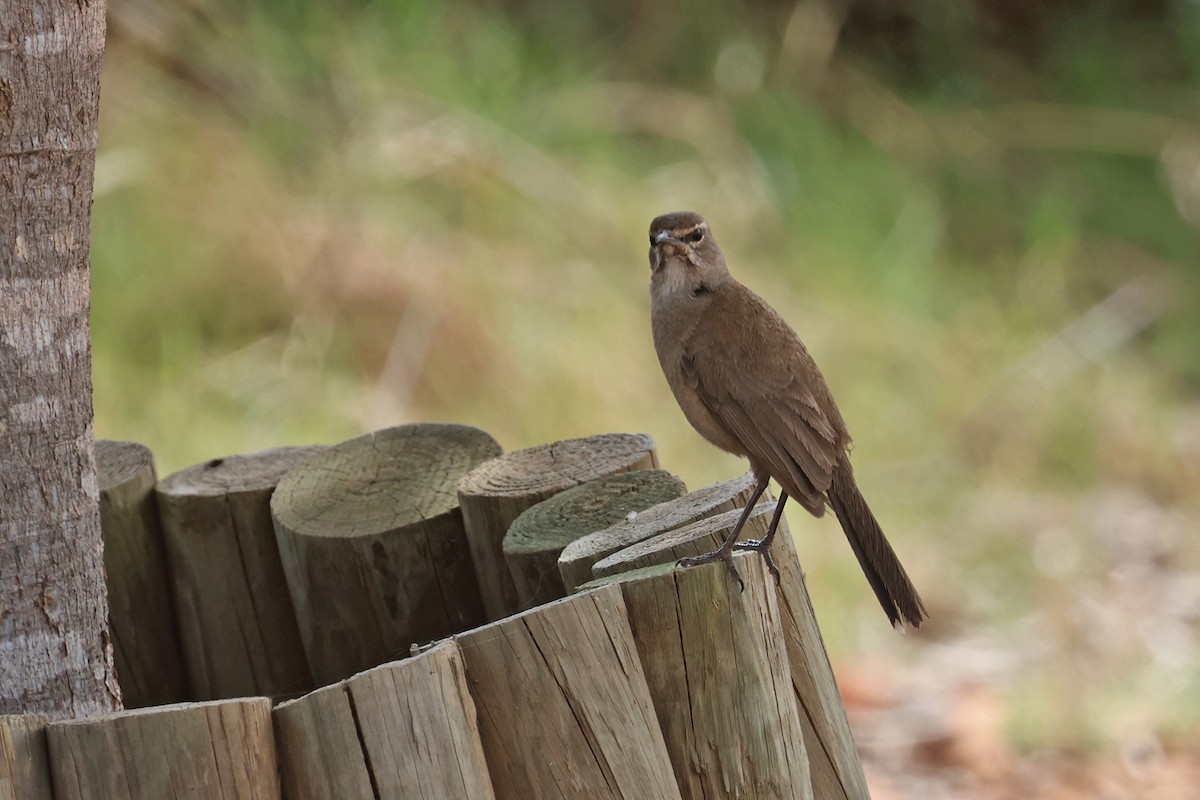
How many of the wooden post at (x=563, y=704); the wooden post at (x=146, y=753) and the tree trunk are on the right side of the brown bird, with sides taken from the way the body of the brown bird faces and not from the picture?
0

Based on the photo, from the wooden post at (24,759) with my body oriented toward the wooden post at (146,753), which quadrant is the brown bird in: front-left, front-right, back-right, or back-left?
front-left

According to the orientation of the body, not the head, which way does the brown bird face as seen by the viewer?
to the viewer's left

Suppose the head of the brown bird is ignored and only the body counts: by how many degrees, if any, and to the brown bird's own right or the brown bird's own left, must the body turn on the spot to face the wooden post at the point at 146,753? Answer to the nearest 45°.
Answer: approximately 45° to the brown bird's own left

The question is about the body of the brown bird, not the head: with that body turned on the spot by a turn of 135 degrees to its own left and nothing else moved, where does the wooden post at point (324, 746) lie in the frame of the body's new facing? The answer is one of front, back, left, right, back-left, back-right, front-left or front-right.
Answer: right

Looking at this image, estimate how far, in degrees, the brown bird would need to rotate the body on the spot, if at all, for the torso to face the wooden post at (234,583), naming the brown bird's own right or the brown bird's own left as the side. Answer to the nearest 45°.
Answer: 0° — it already faces it

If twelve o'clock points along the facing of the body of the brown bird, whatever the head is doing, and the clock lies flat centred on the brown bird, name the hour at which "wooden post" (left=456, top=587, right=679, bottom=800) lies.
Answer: The wooden post is roughly at 10 o'clock from the brown bird.

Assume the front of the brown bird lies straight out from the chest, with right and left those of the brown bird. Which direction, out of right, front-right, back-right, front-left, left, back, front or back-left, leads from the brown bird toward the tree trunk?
front-left

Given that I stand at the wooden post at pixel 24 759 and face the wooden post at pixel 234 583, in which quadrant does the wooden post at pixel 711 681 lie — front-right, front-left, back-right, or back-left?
front-right

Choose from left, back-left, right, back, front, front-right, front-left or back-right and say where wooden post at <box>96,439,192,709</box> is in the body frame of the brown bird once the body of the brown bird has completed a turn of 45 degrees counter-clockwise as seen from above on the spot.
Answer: front-right

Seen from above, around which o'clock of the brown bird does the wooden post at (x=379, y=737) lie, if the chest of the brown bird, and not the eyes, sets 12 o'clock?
The wooden post is roughly at 10 o'clock from the brown bird.

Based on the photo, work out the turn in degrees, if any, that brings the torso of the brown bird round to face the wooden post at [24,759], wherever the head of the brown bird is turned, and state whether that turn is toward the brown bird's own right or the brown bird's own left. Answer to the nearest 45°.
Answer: approximately 45° to the brown bird's own left
